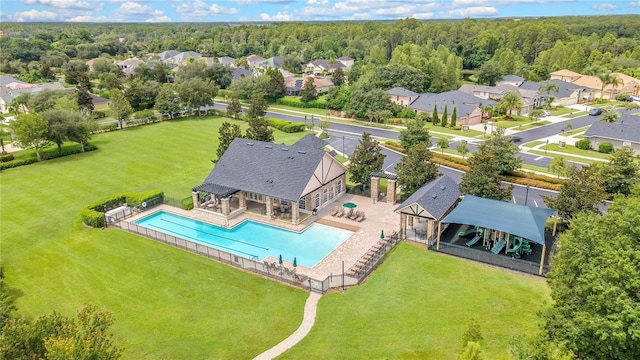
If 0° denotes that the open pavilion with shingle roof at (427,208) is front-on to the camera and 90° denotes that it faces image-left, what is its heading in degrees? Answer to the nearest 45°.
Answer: approximately 45°

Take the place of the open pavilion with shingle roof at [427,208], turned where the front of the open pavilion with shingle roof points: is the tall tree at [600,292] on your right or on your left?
on your left

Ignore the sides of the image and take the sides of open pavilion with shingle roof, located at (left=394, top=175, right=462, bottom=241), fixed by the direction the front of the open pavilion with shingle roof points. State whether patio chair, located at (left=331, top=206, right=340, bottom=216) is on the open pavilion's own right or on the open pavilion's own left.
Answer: on the open pavilion's own right

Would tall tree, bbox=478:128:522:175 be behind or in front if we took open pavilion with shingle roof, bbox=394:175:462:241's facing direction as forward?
behind

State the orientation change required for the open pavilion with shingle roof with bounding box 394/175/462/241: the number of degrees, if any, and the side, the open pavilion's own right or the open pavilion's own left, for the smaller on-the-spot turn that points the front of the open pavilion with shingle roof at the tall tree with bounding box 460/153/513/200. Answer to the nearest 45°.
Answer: approximately 180°

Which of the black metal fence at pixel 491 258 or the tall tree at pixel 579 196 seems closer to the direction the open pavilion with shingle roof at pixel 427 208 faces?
the black metal fence

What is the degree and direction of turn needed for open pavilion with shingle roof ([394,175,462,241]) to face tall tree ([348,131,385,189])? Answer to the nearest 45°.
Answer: approximately 90° to its right

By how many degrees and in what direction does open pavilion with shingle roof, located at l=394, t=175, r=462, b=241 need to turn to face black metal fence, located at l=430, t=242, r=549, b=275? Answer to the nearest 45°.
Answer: approximately 90° to its left

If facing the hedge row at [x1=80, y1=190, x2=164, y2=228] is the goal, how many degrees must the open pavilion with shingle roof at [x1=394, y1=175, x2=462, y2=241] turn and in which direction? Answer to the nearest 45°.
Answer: approximately 45° to its right
